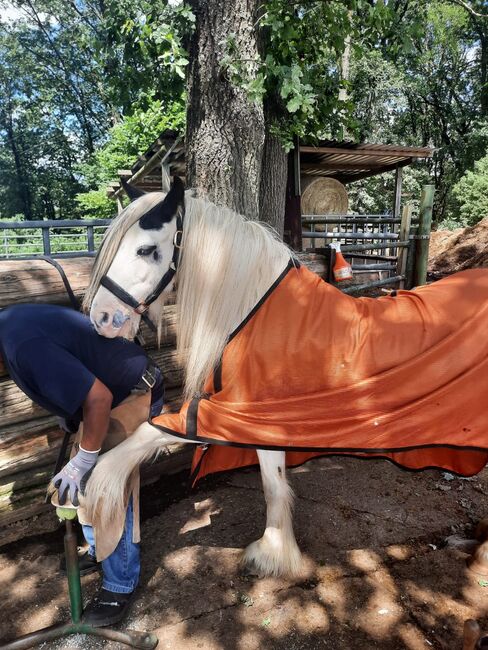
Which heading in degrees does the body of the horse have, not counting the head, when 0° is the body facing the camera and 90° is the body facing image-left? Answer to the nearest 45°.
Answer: approximately 90°

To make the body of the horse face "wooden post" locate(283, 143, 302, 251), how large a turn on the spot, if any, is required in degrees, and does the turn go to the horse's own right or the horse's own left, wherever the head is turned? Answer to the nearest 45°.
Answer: approximately 90° to the horse's own right

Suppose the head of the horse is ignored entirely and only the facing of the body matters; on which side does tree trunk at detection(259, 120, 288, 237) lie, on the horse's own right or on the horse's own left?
on the horse's own right

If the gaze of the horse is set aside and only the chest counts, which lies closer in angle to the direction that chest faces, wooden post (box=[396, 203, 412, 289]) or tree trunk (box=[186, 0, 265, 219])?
the tree trunk

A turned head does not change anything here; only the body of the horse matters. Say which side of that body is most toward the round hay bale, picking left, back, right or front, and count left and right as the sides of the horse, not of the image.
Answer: right

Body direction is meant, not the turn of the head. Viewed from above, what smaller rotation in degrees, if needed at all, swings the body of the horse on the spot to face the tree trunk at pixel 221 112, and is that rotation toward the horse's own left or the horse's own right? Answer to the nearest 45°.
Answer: approximately 90° to the horse's own right

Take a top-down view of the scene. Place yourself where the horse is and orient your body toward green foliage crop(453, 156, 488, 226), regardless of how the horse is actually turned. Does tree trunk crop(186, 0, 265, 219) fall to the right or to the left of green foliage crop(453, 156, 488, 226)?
left

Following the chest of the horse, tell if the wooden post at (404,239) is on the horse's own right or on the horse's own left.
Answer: on the horse's own right
